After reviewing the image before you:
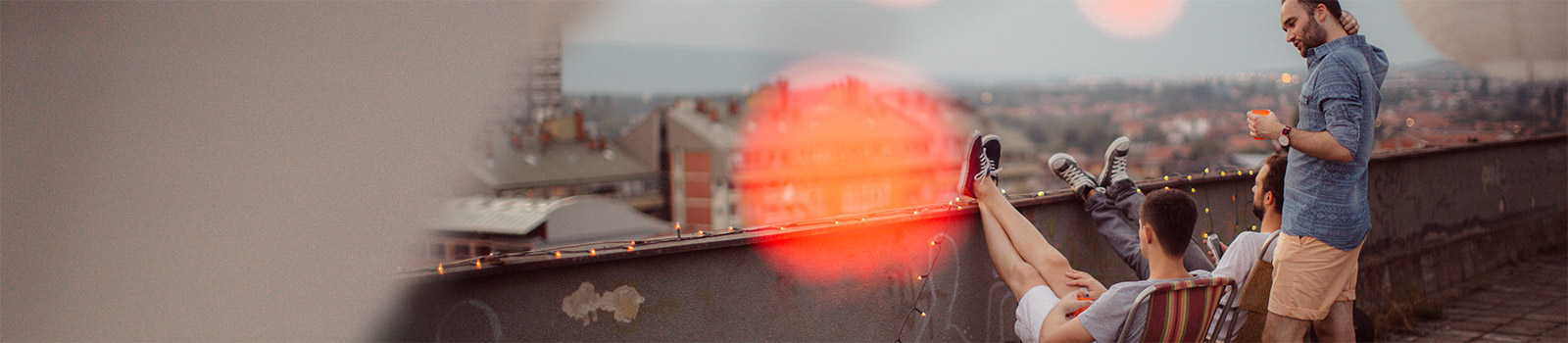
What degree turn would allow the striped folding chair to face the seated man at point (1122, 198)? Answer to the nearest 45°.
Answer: approximately 45° to its right

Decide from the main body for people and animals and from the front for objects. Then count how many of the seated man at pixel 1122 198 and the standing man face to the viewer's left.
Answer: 2

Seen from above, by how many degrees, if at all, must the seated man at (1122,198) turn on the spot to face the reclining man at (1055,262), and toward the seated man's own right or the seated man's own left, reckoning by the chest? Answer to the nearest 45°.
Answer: approximately 90° to the seated man's own left

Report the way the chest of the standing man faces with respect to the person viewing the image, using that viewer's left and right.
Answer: facing to the left of the viewer

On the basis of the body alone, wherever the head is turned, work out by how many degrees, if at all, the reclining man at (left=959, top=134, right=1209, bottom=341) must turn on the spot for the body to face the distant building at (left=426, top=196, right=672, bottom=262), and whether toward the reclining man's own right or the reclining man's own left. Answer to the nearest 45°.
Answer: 0° — they already face it

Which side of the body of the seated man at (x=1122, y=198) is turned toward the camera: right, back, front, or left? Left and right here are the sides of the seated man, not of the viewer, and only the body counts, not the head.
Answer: left

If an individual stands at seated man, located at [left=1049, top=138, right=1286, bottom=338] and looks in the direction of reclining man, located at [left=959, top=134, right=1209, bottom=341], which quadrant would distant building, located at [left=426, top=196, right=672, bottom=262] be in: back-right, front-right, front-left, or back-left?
back-right

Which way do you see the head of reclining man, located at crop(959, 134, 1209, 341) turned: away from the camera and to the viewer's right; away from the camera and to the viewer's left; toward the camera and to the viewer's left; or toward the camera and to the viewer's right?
away from the camera and to the viewer's left
